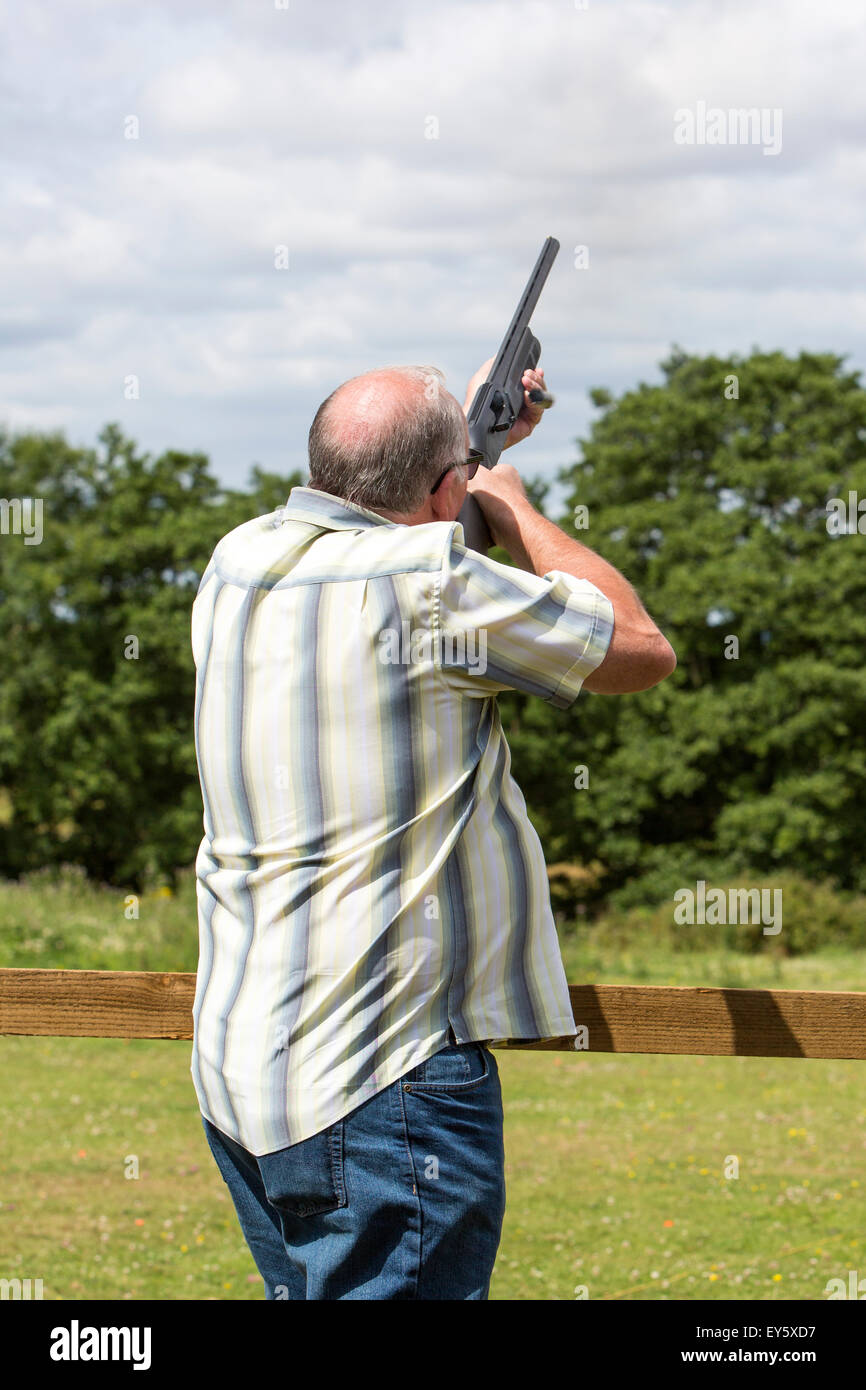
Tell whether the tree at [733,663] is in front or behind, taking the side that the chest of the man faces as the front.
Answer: in front

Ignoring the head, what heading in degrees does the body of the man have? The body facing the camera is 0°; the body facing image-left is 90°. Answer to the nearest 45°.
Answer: approximately 225°

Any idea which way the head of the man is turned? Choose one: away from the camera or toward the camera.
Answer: away from the camera
